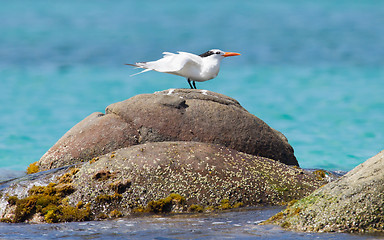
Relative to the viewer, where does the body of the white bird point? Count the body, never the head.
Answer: to the viewer's right

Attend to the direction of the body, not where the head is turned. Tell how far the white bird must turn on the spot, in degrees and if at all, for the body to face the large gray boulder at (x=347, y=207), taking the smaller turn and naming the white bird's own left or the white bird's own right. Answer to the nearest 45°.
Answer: approximately 90° to the white bird's own right
